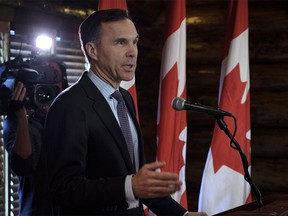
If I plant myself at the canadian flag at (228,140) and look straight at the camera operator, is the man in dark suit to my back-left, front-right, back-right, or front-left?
front-left

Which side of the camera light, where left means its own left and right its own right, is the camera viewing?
front

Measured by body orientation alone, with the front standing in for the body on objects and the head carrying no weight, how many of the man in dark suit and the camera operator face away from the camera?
0

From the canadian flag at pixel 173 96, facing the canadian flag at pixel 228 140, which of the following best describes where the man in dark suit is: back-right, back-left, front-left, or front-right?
back-right

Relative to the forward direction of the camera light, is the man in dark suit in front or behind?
in front

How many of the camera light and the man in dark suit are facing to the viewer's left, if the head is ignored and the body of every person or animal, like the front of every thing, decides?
0
